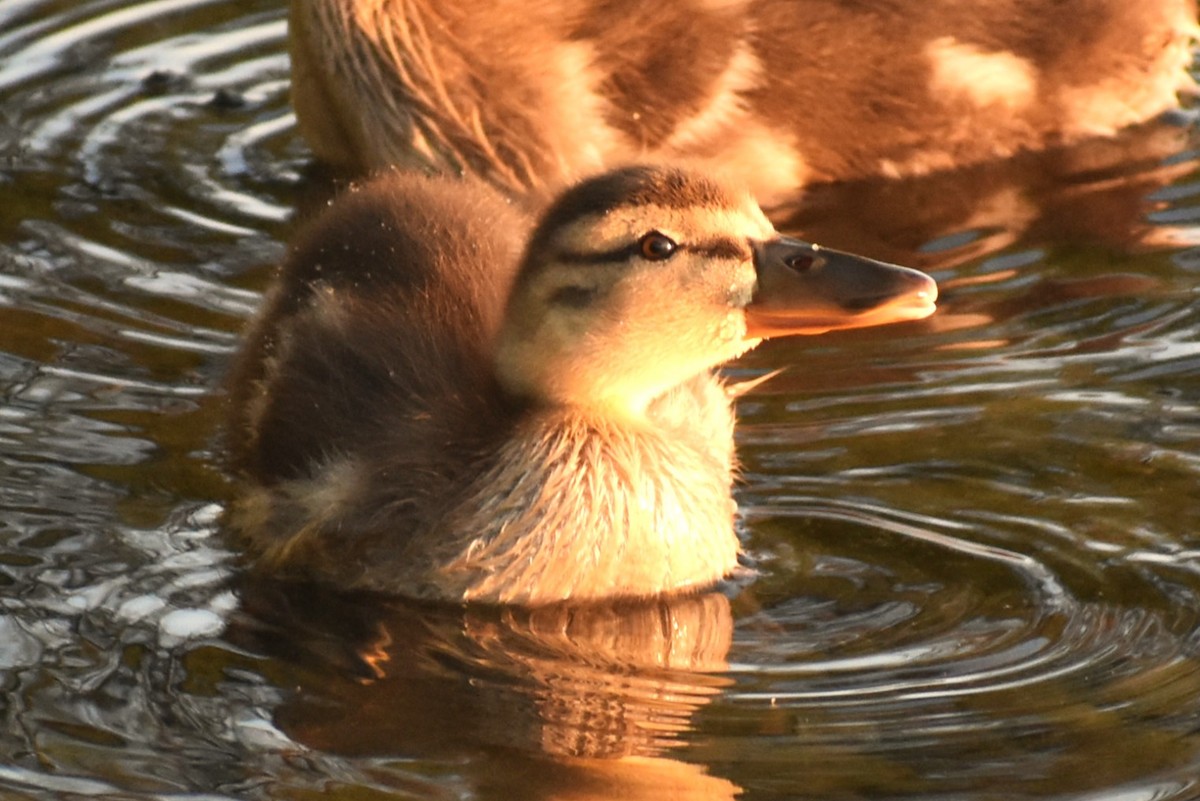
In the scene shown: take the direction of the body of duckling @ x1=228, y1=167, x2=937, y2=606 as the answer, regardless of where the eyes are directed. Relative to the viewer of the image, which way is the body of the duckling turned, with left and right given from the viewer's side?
facing the viewer and to the right of the viewer
